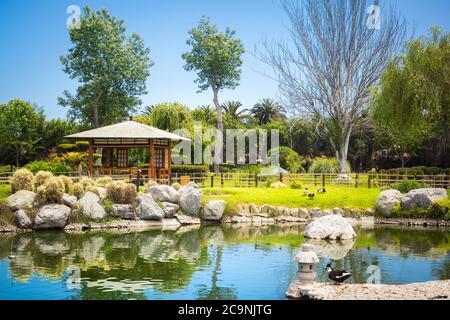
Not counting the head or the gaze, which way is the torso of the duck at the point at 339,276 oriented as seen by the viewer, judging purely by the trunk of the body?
to the viewer's left

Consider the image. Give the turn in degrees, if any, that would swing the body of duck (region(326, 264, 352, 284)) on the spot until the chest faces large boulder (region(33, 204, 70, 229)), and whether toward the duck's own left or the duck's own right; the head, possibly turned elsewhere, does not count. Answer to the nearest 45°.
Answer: approximately 45° to the duck's own right

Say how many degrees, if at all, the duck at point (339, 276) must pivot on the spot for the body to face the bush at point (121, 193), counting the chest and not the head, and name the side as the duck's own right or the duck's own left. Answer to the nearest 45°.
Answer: approximately 45° to the duck's own right

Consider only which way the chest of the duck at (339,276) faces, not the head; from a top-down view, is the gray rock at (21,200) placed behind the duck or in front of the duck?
in front

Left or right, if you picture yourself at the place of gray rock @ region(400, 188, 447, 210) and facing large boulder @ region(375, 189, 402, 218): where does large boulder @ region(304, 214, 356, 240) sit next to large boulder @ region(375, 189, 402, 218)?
left

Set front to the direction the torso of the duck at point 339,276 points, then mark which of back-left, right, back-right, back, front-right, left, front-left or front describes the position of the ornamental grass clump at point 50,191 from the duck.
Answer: front-right

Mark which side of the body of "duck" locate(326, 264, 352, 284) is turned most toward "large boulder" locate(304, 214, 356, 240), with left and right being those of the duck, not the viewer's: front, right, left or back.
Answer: right

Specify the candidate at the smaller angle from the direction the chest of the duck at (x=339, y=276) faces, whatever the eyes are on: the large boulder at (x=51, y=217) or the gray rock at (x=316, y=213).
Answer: the large boulder
